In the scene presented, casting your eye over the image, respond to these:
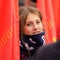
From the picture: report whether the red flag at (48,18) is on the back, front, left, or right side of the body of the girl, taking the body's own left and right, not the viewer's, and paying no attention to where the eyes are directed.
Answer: left

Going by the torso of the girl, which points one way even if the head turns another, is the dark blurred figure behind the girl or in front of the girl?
in front

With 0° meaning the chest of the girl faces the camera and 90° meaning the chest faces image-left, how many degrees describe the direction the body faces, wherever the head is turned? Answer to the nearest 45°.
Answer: approximately 315°
